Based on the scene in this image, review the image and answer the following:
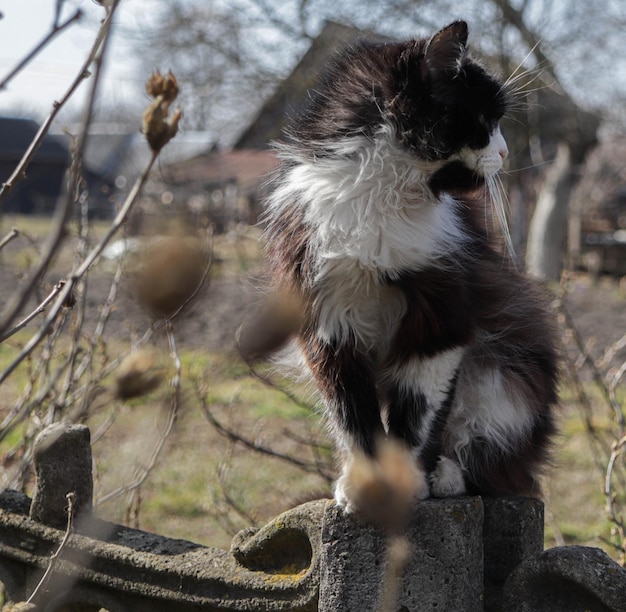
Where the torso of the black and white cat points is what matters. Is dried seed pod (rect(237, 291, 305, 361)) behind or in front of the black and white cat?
in front

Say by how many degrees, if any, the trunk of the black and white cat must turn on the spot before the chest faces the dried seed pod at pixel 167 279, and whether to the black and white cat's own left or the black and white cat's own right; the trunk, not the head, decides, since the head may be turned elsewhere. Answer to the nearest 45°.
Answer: approximately 45° to the black and white cat's own left

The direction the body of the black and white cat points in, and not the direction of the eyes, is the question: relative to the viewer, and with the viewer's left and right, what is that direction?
facing the viewer and to the left of the viewer

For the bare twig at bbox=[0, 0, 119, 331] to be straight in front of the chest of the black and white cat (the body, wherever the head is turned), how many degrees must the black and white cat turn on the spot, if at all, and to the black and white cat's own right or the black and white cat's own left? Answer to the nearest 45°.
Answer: approximately 45° to the black and white cat's own right
